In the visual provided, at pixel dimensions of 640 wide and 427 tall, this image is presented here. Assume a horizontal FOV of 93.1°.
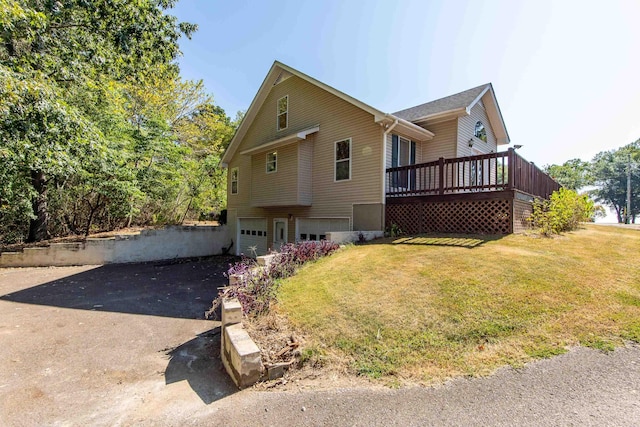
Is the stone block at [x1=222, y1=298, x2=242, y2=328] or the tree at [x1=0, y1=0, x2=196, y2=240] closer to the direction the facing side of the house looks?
the stone block

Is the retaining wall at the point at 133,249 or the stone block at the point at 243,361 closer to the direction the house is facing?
the stone block

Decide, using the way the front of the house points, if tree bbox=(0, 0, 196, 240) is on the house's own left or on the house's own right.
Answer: on the house's own right

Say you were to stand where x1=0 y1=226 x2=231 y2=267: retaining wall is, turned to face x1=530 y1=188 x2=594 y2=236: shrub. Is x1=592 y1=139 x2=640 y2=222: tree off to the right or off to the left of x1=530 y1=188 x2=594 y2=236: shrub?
left

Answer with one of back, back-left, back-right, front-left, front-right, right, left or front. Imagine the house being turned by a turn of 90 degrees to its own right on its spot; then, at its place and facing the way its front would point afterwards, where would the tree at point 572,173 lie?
back
